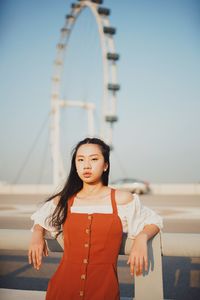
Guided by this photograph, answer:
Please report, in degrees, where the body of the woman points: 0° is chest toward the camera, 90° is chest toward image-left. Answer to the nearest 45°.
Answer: approximately 0°

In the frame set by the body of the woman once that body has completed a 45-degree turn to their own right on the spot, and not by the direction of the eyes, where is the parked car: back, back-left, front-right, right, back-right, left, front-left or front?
back-right
